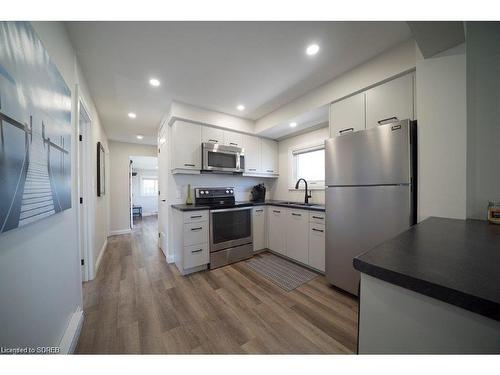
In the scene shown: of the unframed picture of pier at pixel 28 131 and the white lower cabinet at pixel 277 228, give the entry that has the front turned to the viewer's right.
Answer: the unframed picture of pier

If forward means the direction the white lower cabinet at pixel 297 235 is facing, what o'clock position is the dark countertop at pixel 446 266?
The dark countertop is roughly at 10 o'clock from the white lower cabinet.

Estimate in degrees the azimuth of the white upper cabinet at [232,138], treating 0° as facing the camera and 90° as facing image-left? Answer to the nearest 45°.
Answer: approximately 315°

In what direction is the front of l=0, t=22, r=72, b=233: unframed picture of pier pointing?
to the viewer's right

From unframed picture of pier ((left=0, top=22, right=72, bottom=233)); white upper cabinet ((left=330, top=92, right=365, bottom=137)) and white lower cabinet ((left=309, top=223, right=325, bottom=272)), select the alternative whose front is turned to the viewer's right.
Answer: the unframed picture of pier

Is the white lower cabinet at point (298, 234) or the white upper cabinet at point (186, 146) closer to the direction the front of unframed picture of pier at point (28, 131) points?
the white lower cabinet

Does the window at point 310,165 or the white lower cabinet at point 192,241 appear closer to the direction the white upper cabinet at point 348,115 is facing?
the white lower cabinet

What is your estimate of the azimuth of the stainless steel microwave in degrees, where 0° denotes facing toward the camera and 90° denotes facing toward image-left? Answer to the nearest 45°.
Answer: approximately 315°

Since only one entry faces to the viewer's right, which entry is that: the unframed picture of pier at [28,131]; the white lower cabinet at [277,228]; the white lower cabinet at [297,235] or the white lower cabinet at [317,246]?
the unframed picture of pier

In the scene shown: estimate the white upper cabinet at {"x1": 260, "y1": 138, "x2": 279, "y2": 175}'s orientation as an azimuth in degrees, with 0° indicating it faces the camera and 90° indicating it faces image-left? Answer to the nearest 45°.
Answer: approximately 315°
